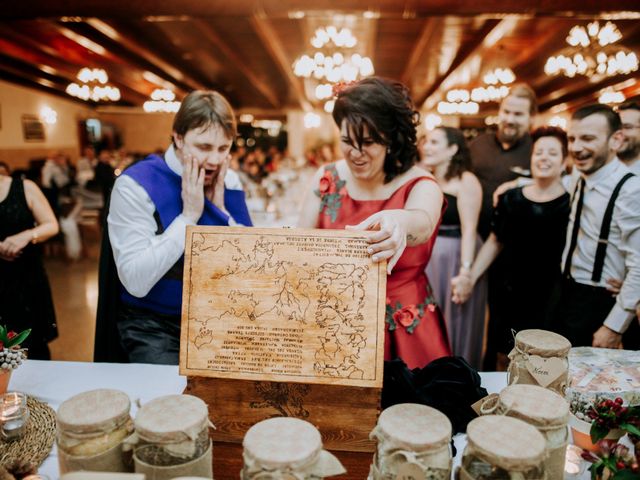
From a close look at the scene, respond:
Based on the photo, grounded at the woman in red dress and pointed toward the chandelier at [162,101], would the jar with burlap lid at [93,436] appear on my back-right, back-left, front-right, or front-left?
back-left

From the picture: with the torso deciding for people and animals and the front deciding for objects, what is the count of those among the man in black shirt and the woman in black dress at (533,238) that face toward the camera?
2

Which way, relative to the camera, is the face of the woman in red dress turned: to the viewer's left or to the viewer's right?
to the viewer's left

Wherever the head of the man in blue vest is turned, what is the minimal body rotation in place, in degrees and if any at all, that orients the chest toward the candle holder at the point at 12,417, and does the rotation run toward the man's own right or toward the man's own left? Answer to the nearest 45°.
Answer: approximately 90° to the man's own right

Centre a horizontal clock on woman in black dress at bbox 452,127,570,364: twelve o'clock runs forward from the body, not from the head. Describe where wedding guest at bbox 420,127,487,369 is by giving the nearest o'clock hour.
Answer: The wedding guest is roughly at 4 o'clock from the woman in black dress.

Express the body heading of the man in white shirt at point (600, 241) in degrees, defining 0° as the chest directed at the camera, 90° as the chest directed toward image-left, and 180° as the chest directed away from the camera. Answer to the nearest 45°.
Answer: approximately 45°

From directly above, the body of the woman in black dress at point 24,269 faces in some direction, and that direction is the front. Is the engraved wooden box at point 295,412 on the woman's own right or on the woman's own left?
on the woman's own left

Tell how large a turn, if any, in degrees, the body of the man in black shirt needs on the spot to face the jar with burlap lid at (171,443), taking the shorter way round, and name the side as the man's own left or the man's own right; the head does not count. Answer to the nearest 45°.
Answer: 0° — they already face it

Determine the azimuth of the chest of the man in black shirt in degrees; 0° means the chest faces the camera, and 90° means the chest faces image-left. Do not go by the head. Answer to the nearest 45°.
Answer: approximately 0°

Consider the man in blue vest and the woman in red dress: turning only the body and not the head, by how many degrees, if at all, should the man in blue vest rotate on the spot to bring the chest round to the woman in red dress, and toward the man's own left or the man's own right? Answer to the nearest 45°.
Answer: approximately 45° to the man's own left

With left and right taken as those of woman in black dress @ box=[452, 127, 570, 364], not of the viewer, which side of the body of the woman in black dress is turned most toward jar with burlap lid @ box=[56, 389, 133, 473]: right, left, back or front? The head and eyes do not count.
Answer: front

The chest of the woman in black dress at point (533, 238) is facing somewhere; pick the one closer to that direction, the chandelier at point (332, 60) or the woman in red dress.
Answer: the woman in red dress

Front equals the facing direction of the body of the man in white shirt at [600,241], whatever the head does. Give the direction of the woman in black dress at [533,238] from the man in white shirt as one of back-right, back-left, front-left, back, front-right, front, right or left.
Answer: right

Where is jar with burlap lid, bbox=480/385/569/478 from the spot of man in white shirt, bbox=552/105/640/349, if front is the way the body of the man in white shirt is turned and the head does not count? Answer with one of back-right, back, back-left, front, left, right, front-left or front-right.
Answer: front-left

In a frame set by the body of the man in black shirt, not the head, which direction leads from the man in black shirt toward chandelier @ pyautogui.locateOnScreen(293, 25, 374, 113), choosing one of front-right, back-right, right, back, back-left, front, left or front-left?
back-right

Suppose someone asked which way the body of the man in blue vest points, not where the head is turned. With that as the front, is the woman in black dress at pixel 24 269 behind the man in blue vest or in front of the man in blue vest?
behind
